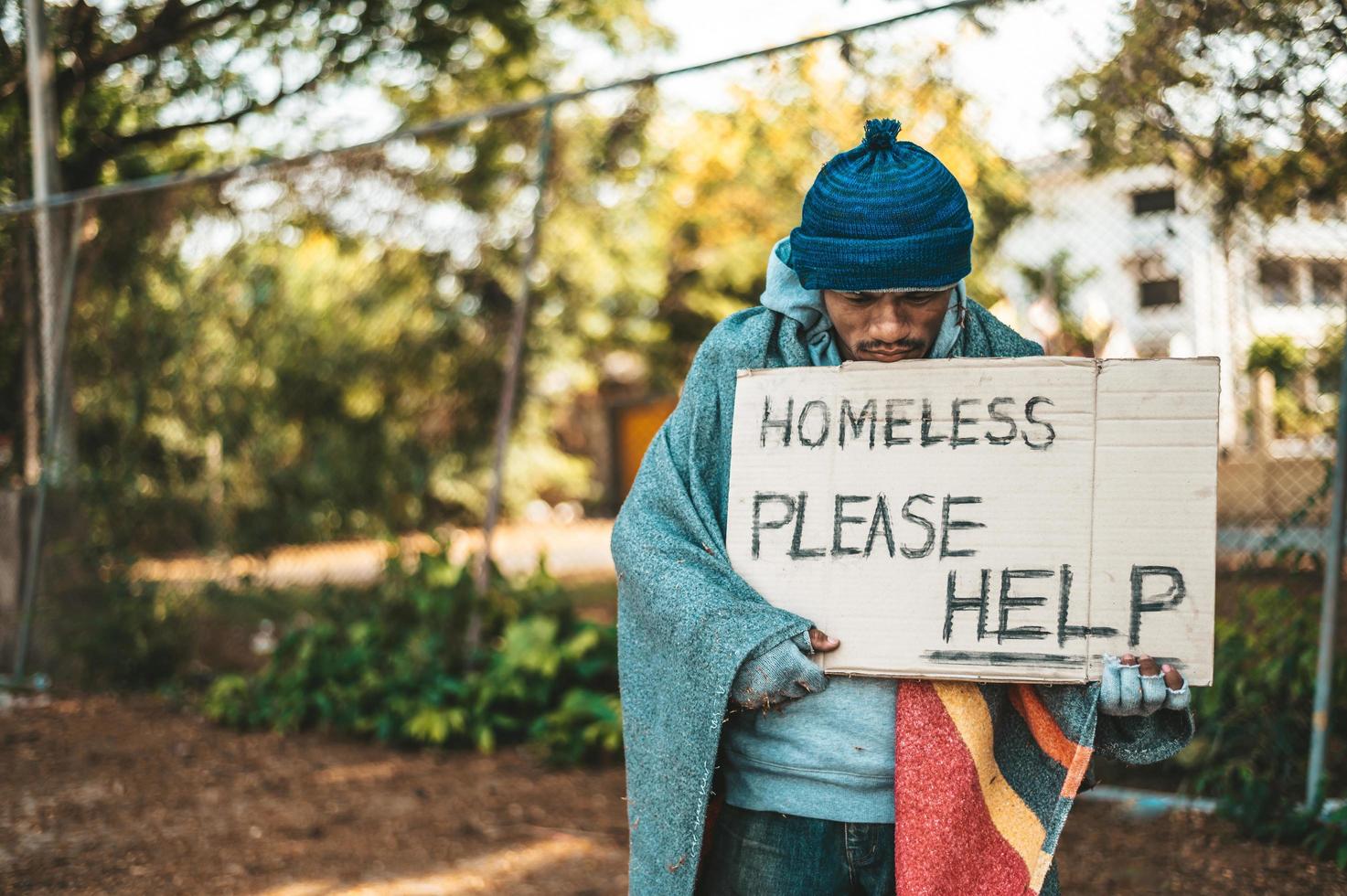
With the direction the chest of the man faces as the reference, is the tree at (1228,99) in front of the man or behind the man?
behind

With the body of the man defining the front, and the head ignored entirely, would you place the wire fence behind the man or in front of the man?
behind

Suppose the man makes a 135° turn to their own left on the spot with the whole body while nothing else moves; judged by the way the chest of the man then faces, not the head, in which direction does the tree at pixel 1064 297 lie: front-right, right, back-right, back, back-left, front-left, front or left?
front-left

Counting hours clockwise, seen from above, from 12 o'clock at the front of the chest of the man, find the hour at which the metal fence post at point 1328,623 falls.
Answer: The metal fence post is roughly at 7 o'clock from the man.

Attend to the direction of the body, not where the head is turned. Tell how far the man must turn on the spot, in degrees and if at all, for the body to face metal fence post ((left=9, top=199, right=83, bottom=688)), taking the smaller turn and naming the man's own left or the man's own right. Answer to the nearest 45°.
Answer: approximately 135° to the man's own right

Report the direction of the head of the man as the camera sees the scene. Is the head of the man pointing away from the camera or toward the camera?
toward the camera

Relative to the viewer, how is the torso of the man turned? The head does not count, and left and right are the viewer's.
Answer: facing the viewer

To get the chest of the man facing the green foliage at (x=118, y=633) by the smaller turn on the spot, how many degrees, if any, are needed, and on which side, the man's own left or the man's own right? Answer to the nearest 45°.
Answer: approximately 135° to the man's own right

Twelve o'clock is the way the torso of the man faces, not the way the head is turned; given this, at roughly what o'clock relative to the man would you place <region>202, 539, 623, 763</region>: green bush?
The green bush is roughly at 5 o'clock from the man.
